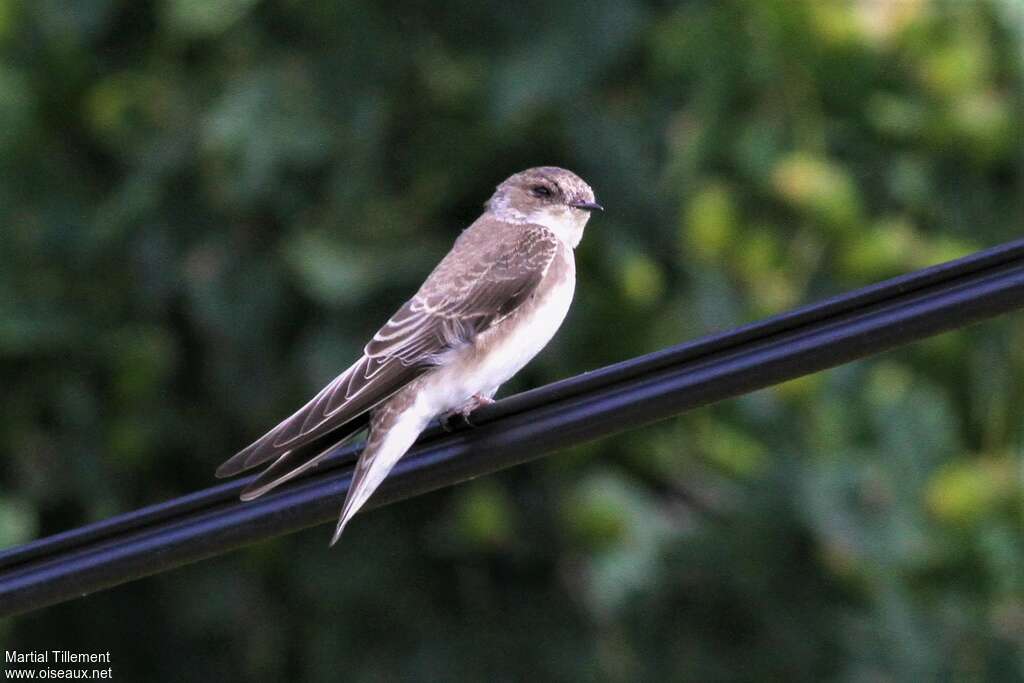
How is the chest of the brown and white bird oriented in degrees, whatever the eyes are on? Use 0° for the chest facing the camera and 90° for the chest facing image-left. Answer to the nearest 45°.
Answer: approximately 270°
